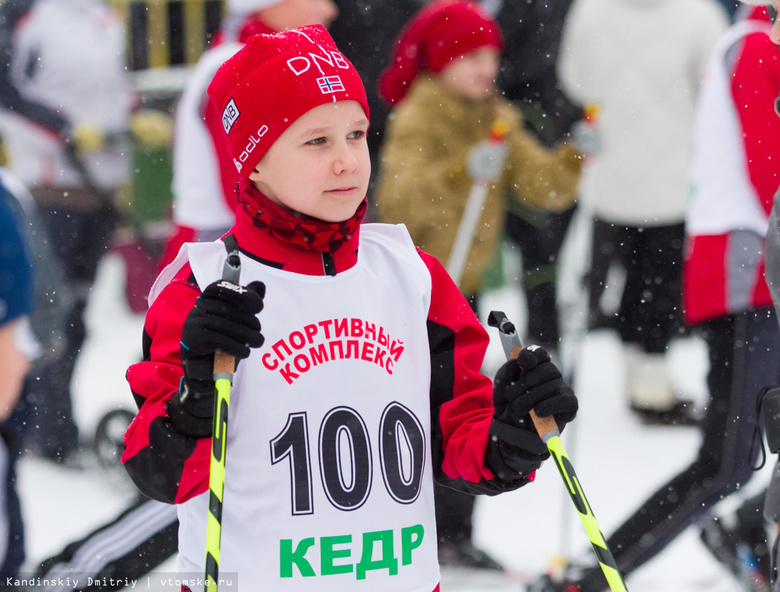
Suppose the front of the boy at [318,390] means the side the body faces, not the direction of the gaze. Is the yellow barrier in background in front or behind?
behind

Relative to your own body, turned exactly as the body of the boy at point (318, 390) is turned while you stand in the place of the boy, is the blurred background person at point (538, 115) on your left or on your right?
on your left

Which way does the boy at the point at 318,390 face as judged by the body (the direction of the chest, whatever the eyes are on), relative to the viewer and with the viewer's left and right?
facing the viewer and to the right of the viewer

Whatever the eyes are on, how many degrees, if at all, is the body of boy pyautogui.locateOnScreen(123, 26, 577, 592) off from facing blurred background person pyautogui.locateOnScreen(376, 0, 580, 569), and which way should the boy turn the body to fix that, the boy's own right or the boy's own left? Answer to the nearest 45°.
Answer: approximately 135° to the boy's own left

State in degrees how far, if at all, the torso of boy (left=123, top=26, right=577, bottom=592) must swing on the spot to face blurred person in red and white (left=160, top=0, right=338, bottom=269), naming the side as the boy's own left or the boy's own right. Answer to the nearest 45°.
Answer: approximately 135° to the boy's own left
